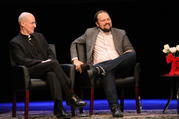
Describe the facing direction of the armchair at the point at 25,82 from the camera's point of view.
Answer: facing the viewer and to the right of the viewer

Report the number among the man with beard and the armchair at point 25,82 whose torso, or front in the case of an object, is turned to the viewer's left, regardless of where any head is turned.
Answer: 0

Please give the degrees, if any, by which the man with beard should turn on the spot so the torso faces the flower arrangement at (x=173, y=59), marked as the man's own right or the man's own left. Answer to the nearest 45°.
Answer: approximately 90° to the man's own left

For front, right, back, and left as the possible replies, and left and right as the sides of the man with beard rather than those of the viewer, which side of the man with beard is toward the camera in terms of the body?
front

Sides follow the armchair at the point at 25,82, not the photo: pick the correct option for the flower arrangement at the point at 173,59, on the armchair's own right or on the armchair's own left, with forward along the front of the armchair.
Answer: on the armchair's own left
